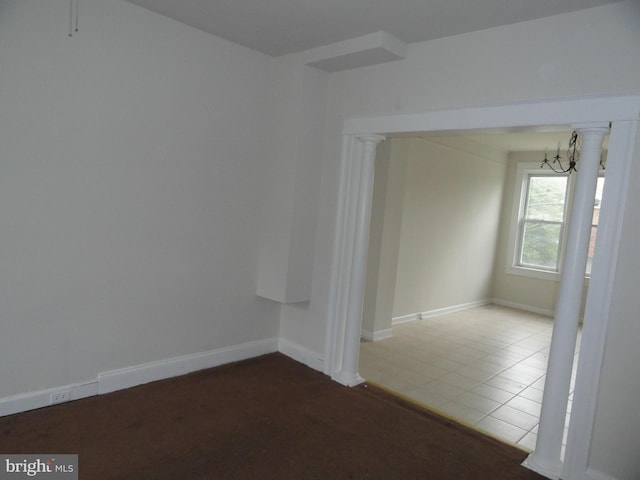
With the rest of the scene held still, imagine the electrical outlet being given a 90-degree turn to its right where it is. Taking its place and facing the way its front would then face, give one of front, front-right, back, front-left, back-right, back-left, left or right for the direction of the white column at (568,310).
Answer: back-left

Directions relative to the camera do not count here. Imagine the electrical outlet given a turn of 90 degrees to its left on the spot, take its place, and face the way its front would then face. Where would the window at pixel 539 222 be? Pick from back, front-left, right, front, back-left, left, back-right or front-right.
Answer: front

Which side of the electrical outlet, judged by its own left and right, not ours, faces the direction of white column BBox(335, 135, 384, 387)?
left
